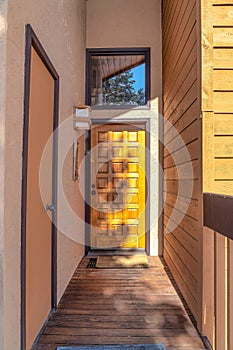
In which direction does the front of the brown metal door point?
to the viewer's right

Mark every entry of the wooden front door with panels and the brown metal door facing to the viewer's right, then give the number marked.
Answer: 1

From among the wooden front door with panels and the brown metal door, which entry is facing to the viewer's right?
the brown metal door

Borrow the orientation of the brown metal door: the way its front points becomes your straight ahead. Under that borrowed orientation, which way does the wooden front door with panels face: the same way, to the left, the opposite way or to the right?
to the right

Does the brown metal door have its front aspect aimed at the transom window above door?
no

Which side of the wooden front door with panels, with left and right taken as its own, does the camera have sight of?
front

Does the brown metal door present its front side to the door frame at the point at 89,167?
no

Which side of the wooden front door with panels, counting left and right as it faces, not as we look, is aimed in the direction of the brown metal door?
front

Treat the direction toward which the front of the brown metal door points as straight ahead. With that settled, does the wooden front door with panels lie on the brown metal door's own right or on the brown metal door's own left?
on the brown metal door's own left
